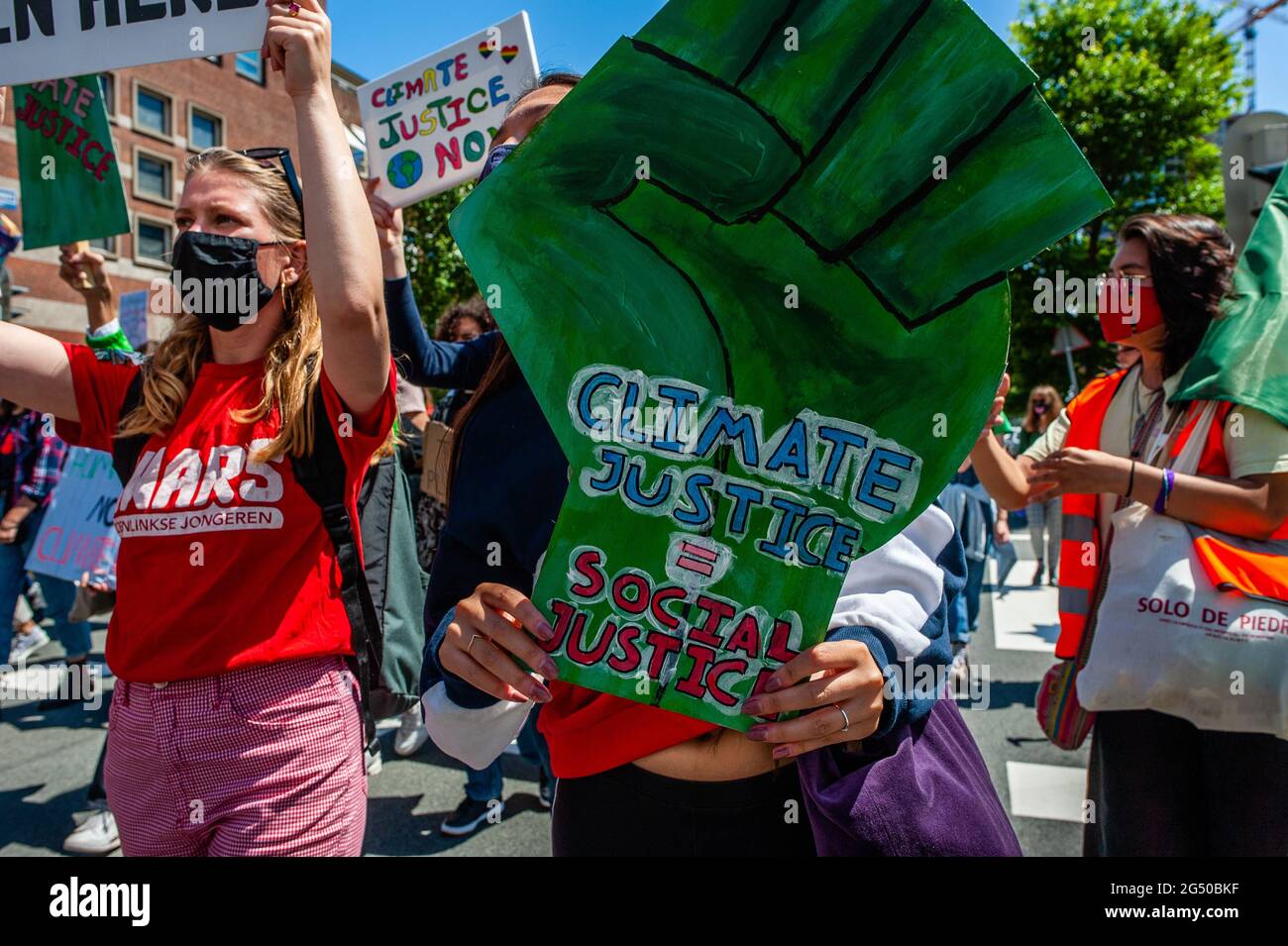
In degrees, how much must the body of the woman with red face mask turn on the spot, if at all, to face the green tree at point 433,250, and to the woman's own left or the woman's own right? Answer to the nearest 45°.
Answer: approximately 90° to the woman's own right

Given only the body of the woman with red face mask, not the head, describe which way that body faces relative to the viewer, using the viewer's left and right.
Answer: facing the viewer and to the left of the viewer

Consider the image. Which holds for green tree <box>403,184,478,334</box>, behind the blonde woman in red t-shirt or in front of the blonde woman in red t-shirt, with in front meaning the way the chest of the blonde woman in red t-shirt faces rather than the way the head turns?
behind

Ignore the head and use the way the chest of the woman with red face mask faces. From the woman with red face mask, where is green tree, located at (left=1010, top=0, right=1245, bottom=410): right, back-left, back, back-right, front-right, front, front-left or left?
back-right
